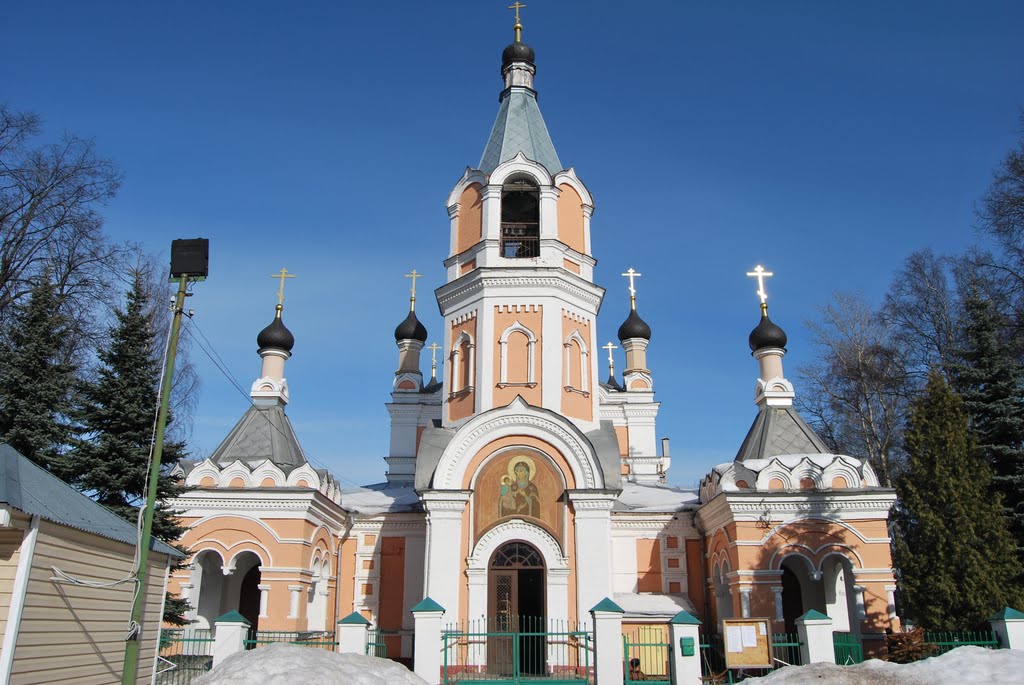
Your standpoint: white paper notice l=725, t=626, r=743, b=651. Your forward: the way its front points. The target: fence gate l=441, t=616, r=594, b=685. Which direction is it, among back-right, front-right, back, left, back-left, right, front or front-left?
back-right

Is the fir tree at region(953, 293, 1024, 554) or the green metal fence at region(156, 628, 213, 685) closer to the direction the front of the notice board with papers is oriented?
the green metal fence

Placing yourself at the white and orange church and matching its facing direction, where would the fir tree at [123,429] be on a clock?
The fir tree is roughly at 2 o'clock from the white and orange church.

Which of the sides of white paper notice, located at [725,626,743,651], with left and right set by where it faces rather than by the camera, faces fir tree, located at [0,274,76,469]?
right

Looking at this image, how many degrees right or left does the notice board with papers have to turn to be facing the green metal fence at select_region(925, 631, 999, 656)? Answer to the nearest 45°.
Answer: approximately 135° to its left

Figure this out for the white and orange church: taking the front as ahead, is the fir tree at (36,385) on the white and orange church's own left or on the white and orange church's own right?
on the white and orange church's own right

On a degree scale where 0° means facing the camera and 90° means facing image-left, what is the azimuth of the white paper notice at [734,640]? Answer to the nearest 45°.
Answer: approximately 0°

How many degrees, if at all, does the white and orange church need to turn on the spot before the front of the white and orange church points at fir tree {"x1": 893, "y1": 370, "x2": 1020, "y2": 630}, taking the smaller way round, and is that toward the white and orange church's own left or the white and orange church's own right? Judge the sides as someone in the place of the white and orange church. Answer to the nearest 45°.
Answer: approximately 45° to the white and orange church's own left

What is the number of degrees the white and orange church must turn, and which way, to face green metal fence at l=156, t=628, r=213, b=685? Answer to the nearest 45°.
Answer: approximately 45° to its right

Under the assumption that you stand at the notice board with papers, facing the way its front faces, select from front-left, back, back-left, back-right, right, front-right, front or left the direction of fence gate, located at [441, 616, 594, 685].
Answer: back-right

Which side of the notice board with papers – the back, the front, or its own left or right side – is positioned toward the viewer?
front

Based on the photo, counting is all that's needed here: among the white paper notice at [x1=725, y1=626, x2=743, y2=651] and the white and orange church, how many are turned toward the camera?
2
